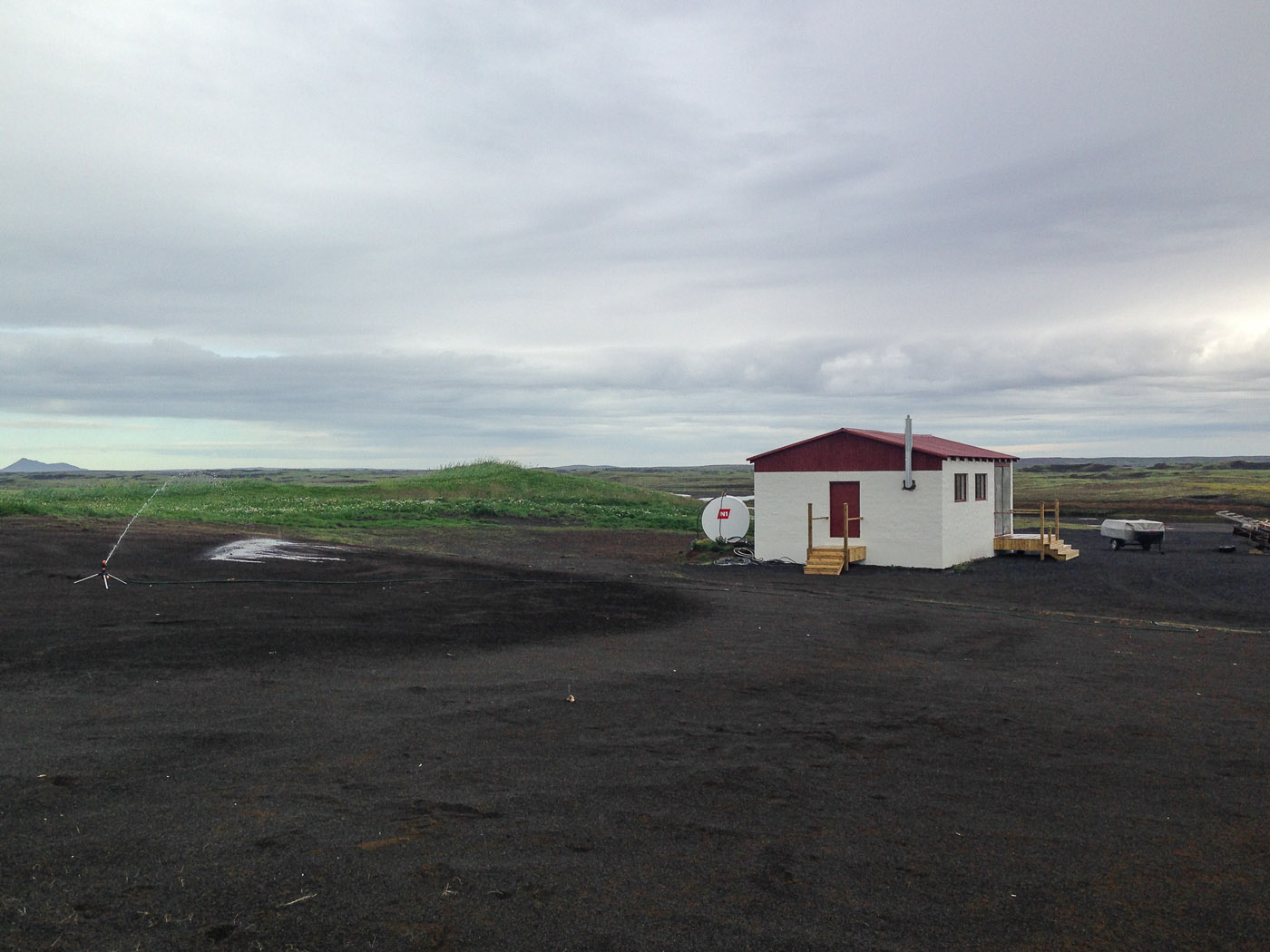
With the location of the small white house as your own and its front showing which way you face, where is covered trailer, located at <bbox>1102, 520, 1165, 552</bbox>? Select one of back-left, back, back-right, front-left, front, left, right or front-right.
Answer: back-left

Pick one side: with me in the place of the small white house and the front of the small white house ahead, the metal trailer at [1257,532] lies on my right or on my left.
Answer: on my left

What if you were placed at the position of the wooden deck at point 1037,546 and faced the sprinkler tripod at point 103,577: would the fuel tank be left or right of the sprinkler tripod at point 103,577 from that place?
right

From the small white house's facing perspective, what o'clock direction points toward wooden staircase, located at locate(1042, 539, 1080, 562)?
The wooden staircase is roughly at 8 o'clock from the small white house.

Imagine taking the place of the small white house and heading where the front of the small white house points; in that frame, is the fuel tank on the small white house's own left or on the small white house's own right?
on the small white house's own right

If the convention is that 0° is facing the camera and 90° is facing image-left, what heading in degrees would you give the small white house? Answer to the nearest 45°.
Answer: approximately 0°

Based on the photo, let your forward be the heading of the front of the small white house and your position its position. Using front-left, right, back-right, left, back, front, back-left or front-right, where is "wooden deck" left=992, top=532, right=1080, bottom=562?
back-left
